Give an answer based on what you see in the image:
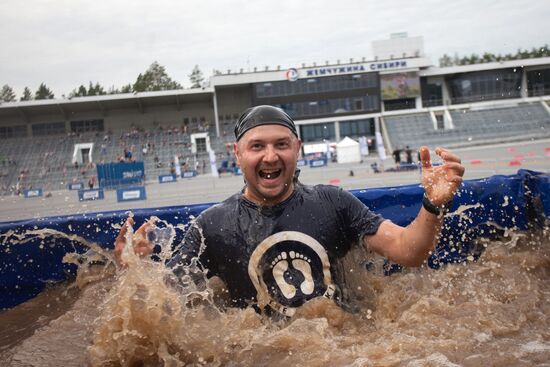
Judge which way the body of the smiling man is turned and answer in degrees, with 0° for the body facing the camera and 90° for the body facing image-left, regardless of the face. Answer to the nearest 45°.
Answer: approximately 0°

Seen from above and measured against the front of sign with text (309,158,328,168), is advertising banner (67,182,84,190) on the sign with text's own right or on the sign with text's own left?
on the sign with text's own right

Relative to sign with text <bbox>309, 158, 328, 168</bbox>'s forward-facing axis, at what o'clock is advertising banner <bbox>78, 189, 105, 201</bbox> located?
The advertising banner is roughly at 1 o'clock from the sign with text.

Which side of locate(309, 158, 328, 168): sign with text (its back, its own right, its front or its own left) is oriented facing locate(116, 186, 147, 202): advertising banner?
front

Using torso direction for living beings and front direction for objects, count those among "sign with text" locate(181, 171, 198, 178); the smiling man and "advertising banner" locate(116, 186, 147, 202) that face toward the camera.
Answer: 3

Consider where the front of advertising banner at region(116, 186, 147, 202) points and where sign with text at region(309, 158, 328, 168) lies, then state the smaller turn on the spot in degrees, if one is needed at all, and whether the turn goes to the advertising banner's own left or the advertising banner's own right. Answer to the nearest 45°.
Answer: approximately 135° to the advertising banner's own left

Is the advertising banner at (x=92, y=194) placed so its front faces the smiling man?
yes

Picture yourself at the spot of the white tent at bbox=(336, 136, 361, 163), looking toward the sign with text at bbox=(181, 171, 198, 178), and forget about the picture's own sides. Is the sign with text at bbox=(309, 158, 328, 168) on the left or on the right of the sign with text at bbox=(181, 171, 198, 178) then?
left

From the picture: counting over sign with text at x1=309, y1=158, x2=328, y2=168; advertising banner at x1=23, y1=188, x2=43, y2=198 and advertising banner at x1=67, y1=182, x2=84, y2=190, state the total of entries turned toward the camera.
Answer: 3

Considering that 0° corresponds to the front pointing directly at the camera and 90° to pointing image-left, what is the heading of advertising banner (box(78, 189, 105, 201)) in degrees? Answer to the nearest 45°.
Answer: approximately 0°

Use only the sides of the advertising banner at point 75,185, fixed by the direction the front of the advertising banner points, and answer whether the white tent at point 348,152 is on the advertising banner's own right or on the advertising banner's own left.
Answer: on the advertising banner's own left

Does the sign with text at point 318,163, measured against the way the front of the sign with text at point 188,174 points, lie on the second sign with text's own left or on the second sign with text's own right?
on the second sign with text's own left
